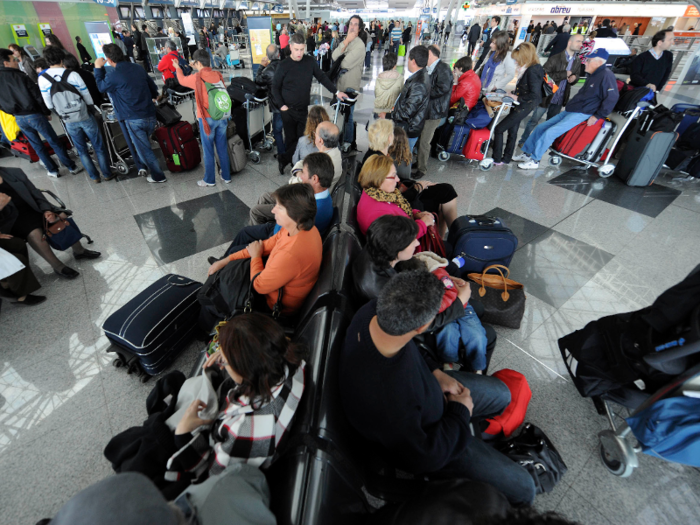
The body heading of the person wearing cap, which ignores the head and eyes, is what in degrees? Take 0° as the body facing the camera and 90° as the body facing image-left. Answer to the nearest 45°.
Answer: approximately 90°

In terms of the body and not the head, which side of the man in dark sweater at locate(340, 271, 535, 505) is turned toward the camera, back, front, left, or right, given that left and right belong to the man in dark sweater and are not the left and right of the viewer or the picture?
right

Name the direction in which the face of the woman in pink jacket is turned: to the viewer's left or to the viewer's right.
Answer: to the viewer's right

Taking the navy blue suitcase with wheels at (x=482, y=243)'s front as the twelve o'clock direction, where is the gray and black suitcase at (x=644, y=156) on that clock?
The gray and black suitcase is roughly at 7 o'clock from the navy blue suitcase with wheels.

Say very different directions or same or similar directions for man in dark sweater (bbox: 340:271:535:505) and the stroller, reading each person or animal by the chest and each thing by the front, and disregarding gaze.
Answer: very different directions

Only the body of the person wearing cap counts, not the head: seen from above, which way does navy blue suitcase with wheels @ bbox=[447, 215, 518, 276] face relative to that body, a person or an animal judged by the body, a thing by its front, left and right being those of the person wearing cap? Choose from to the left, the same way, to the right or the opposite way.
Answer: to the left

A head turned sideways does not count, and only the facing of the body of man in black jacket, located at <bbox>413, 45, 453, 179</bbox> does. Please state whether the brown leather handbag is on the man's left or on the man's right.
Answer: on the man's left

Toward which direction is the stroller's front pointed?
to the viewer's left

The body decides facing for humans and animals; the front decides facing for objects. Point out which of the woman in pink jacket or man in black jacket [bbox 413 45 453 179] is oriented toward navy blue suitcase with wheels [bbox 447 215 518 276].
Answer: the woman in pink jacket

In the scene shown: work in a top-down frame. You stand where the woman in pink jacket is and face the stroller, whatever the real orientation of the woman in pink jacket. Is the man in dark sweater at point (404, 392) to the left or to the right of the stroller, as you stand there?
right
